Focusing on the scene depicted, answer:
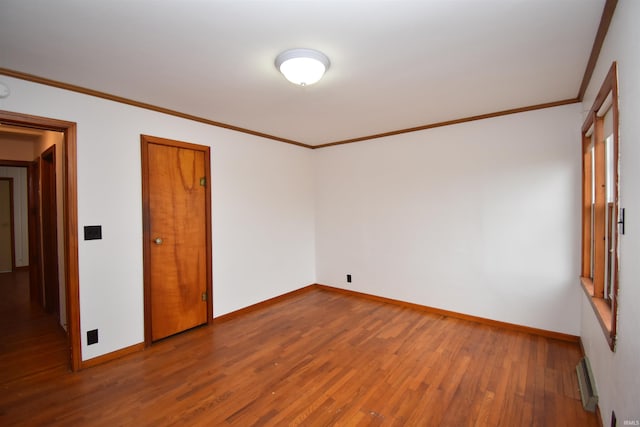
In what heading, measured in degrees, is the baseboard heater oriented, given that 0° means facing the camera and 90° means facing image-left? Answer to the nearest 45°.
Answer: approximately 90°
